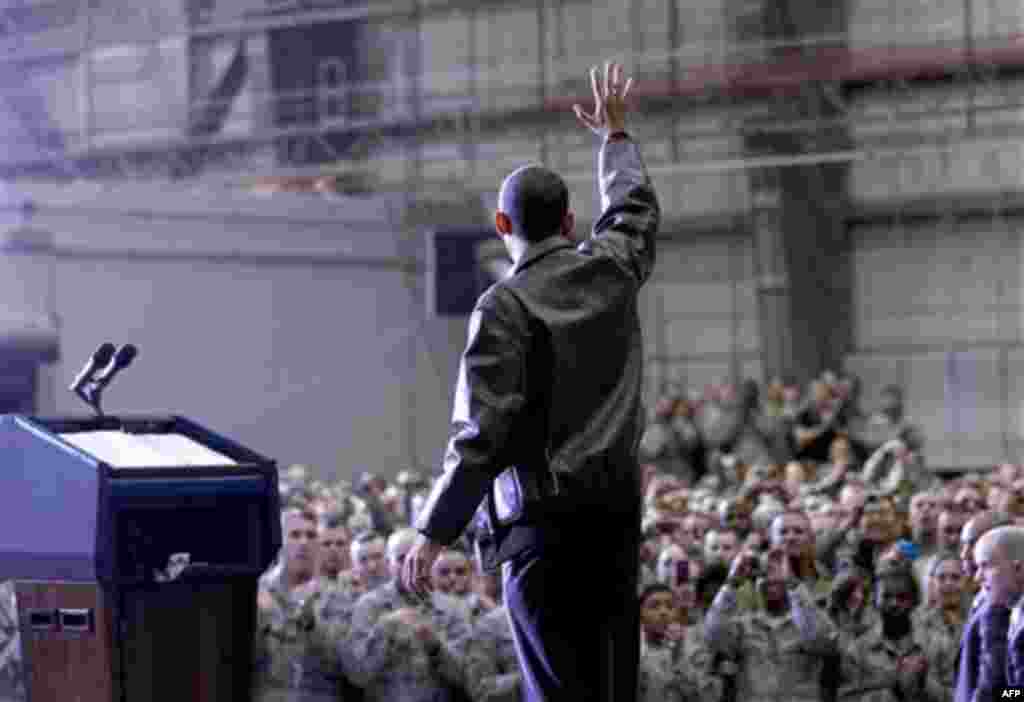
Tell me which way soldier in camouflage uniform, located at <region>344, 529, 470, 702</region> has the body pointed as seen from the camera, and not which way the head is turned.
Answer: toward the camera

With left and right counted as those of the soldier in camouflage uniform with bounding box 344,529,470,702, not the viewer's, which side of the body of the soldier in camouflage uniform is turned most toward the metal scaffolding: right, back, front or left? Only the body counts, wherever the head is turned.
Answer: back

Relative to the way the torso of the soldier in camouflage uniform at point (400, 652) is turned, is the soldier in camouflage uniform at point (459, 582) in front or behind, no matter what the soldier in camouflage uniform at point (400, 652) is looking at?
behind

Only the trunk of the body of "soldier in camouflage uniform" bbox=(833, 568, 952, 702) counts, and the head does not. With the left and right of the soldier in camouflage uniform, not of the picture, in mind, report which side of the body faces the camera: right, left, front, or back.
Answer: front

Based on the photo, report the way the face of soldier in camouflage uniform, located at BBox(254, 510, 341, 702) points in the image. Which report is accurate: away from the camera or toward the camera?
toward the camera

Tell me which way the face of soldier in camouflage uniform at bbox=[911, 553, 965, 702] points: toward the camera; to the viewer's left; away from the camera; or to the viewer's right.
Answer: toward the camera

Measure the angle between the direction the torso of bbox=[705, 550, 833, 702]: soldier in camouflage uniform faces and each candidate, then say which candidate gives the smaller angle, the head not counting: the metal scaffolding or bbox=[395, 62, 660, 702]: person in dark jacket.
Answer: the person in dark jacket

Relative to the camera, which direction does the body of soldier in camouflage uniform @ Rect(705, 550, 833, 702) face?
toward the camera

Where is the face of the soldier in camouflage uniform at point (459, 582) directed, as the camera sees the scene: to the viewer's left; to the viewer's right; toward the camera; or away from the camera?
toward the camera

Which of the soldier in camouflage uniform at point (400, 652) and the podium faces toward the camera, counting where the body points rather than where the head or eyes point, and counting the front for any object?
the soldier in camouflage uniform

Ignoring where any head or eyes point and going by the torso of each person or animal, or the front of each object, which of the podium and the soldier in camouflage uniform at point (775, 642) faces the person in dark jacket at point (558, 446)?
the soldier in camouflage uniform

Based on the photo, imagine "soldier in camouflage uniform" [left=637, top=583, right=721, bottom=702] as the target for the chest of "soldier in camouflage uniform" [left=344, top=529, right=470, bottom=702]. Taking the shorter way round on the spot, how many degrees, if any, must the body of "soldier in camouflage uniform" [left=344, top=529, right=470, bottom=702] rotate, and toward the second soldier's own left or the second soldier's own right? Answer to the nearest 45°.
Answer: approximately 90° to the second soldier's own left

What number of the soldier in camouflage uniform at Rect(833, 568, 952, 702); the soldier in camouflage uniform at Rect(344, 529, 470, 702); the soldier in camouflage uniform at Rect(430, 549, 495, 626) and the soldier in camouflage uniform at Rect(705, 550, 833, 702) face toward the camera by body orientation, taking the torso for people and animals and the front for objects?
4

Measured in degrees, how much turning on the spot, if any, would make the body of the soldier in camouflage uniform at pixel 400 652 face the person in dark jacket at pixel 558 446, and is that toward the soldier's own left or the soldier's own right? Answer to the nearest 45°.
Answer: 0° — they already face them

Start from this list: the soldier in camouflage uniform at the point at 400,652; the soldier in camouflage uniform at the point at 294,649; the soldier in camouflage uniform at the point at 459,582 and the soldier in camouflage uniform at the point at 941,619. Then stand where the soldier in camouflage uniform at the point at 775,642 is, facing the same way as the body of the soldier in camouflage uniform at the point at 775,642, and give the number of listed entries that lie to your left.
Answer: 1
